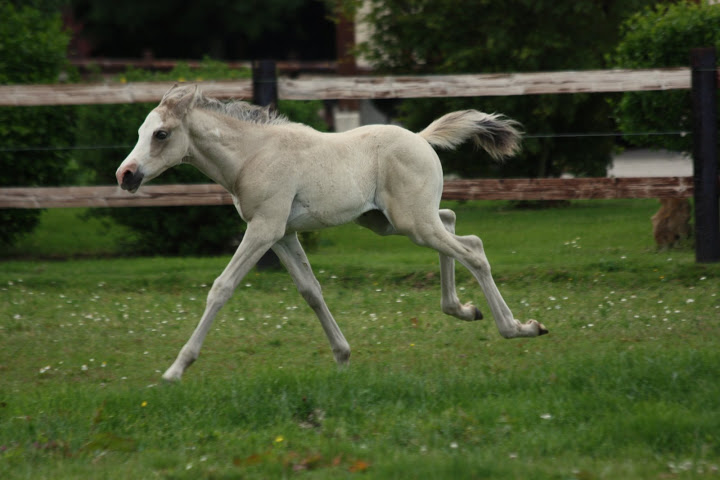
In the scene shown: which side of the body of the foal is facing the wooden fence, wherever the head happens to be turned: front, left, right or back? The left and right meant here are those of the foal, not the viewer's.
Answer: right

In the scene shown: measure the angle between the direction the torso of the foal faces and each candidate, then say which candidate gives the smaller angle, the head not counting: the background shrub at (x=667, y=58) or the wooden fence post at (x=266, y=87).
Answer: the wooden fence post

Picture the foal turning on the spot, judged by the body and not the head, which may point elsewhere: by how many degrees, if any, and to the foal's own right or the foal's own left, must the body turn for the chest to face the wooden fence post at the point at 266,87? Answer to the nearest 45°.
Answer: approximately 90° to the foal's own right

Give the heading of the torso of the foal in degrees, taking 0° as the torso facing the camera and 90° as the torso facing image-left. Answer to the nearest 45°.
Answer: approximately 90°

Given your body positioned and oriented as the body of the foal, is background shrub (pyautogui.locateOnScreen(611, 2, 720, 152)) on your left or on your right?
on your right

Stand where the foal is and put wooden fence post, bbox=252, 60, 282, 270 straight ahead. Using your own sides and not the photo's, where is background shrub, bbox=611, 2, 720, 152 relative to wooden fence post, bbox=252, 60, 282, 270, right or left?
right
